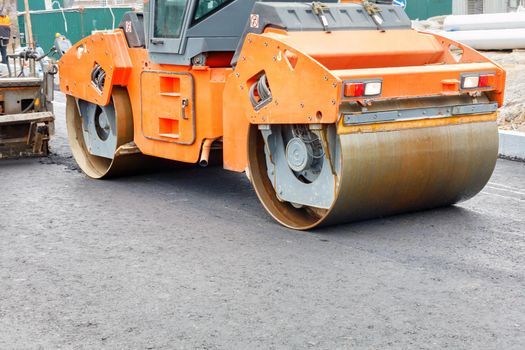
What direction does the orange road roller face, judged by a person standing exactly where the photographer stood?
facing away from the viewer and to the left of the viewer

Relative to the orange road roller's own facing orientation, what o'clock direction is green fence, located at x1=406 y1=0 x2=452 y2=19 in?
The green fence is roughly at 2 o'clock from the orange road roller.
